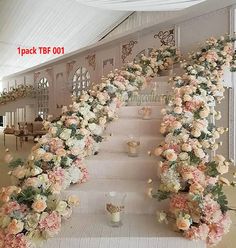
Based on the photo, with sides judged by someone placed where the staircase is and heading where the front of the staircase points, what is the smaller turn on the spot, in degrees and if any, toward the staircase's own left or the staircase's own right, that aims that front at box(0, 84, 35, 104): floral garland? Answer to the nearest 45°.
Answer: approximately 135° to the staircase's own right

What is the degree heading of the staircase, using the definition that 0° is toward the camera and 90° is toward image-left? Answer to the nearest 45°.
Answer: approximately 0°
